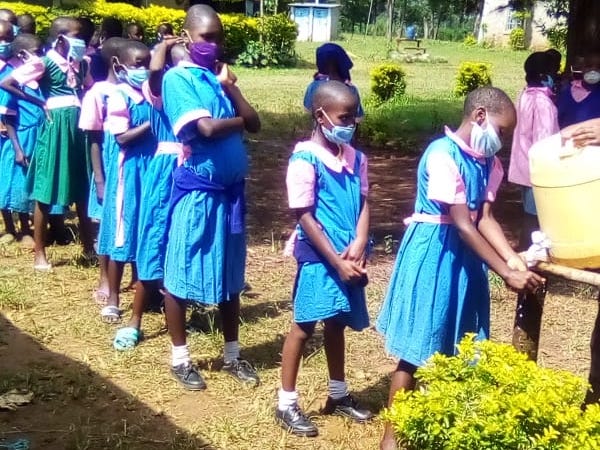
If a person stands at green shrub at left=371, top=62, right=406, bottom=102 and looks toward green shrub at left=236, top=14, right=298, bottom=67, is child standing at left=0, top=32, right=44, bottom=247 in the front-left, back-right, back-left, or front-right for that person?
back-left

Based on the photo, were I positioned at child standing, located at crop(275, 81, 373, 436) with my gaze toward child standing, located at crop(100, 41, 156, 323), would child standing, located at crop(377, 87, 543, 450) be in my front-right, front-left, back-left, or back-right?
back-right

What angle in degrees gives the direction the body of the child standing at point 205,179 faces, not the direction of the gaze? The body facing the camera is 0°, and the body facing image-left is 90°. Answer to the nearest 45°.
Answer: approximately 315°

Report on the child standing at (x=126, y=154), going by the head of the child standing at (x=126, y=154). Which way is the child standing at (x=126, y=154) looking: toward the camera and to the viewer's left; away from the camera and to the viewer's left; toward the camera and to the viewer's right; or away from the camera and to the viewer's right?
toward the camera and to the viewer's right

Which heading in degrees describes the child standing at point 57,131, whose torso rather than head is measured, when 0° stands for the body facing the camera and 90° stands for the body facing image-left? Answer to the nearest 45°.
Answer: approximately 315°

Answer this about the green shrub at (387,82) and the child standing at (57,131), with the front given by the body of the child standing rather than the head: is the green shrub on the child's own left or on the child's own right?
on the child's own left

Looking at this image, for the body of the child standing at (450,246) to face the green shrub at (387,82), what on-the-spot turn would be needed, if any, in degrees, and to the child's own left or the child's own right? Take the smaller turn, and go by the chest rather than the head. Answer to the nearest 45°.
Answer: approximately 135° to the child's own left

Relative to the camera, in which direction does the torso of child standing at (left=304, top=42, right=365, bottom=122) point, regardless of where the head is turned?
away from the camera

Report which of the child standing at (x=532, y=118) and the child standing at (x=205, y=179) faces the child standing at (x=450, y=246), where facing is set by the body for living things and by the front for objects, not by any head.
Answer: the child standing at (x=205, y=179)
